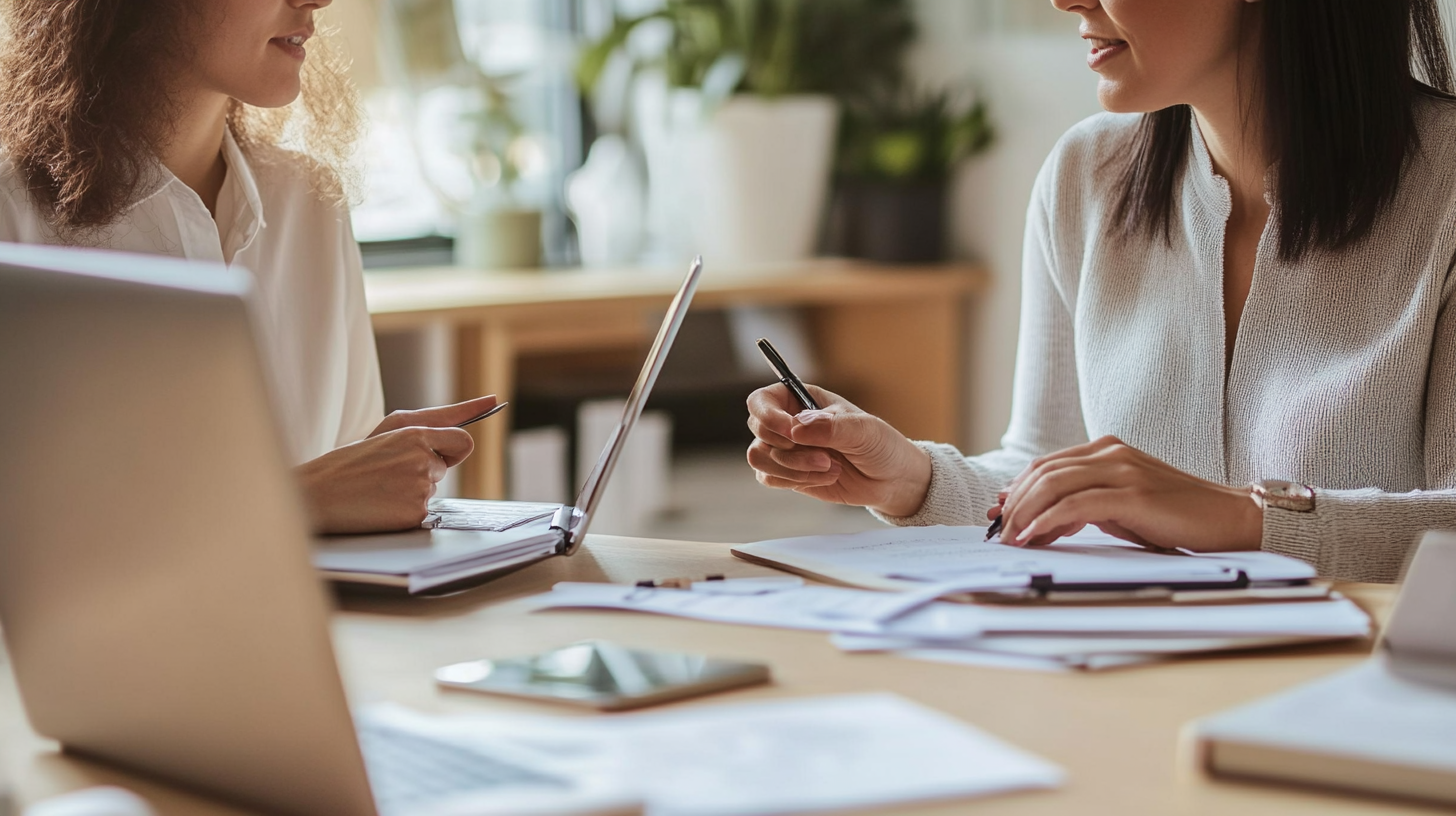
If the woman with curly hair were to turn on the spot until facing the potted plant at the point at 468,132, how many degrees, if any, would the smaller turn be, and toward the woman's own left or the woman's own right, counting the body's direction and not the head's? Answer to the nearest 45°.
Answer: approximately 135° to the woman's own left

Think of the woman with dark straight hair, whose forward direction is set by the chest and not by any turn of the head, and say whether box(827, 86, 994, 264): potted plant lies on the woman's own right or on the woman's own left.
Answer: on the woman's own right

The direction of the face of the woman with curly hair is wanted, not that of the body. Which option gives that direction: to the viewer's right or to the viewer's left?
to the viewer's right

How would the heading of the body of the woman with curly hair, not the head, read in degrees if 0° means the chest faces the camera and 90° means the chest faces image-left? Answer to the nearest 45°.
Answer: approximately 315°

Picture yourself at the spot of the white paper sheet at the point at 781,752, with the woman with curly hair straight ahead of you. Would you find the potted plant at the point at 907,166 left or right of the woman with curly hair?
right

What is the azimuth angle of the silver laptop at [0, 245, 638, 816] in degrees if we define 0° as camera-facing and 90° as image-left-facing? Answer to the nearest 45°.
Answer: approximately 225°

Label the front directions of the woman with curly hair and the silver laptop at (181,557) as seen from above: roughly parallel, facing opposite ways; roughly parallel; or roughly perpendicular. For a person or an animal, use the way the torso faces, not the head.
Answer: roughly perpendicular

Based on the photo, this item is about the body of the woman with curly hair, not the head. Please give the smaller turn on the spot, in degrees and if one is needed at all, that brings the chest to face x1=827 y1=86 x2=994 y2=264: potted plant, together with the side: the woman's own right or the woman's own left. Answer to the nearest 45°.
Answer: approximately 90° to the woman's own left

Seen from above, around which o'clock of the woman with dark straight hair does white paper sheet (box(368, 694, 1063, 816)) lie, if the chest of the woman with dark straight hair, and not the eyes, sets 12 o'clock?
The white paper sheet is roughly at 11 o'clock from the woman with dark straight hair.

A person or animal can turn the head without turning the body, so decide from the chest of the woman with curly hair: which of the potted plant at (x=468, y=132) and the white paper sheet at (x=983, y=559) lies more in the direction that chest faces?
the white paper sheet
